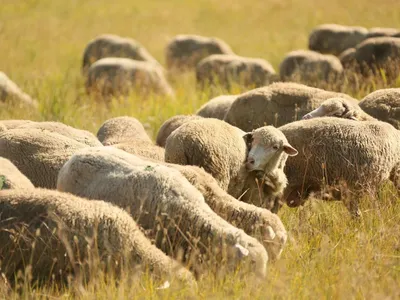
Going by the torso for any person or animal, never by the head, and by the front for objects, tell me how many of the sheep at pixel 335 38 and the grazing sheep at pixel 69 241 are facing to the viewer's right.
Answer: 2

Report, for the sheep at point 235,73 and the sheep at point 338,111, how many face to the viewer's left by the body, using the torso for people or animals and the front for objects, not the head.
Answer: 1

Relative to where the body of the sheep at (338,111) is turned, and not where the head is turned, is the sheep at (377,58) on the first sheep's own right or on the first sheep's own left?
on the first sheep's own right

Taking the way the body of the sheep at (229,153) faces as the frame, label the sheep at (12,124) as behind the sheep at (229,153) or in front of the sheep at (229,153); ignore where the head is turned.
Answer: behind

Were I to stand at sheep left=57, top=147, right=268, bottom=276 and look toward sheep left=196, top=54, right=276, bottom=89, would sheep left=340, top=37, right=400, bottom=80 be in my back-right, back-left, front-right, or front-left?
front-right

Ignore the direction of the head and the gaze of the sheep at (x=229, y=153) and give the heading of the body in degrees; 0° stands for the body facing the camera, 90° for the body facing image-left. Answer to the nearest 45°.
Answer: approximately 315°

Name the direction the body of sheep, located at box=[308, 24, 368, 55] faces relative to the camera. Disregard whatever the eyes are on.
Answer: to the viewer's right

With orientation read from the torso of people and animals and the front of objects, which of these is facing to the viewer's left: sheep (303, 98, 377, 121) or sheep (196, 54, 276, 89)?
sheep (303, 98, 377, 121)

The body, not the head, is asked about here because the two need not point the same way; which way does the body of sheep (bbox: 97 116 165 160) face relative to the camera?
to the viewer's right

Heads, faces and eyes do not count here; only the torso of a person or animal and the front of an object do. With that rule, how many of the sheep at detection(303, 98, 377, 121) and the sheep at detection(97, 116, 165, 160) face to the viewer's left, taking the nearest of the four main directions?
1

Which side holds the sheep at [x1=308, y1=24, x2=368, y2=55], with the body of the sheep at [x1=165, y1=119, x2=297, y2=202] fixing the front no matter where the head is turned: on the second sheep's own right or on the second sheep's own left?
on the second sheep's own left

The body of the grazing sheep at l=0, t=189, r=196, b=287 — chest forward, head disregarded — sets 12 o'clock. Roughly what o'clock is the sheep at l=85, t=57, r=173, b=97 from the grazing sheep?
The sheep is roughly at 9 o'clock from the grazing sheep.

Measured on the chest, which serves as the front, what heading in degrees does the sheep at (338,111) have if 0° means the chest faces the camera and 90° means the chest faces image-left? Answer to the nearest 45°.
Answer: approximately 90°
